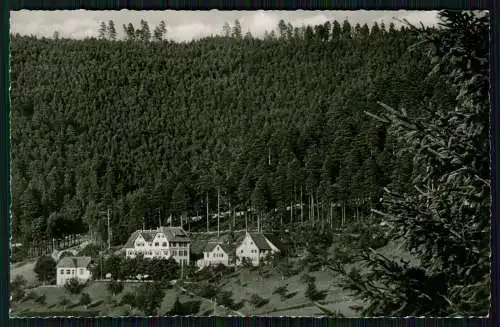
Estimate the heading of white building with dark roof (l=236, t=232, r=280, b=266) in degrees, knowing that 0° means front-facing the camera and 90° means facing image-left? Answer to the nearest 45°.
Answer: approximately 45°
